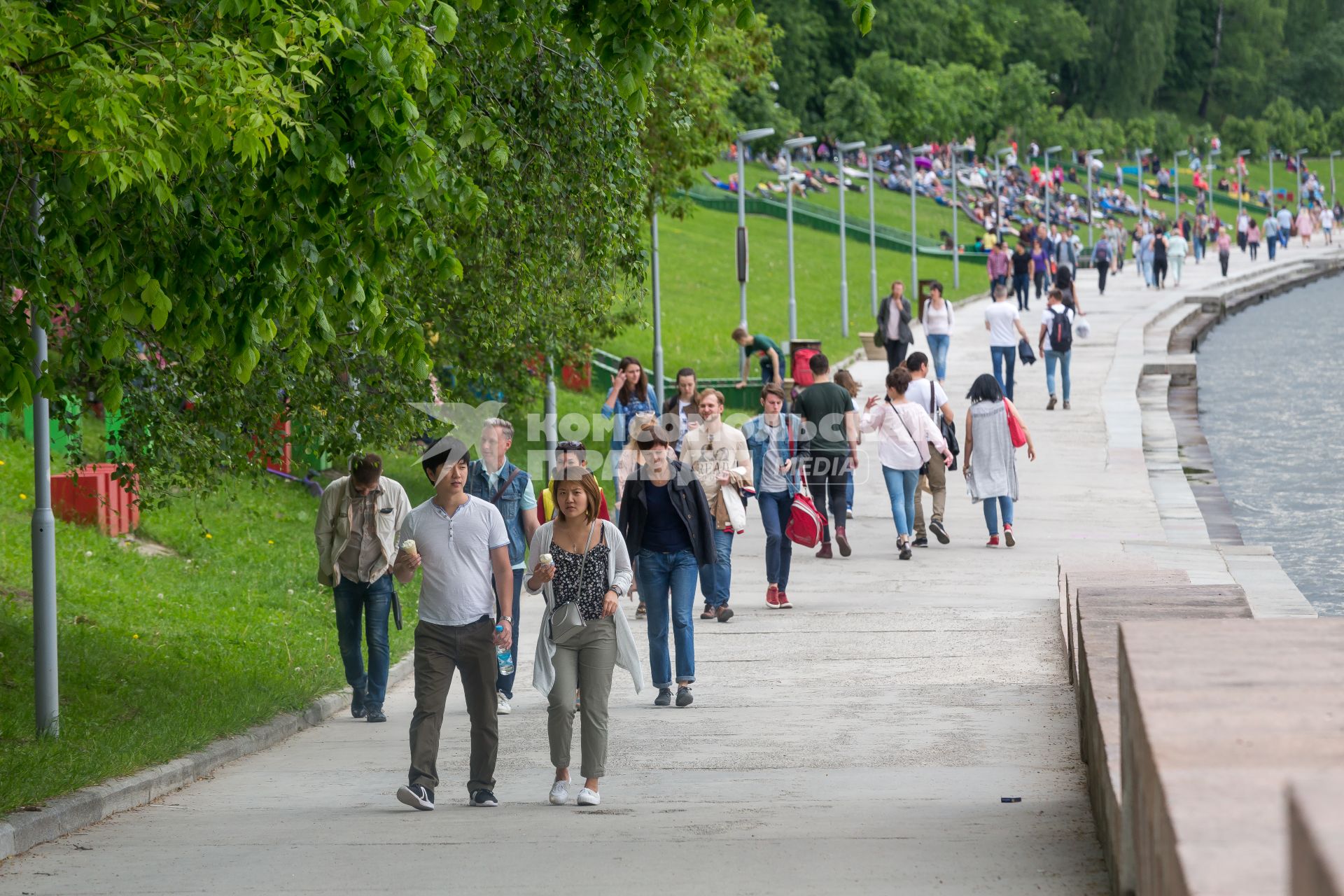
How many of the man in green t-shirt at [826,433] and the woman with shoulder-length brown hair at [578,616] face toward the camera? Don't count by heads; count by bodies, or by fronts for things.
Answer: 1

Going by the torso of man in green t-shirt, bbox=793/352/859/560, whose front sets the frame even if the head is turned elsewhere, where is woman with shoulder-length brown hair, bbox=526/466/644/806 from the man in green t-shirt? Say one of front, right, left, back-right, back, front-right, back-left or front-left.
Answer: back

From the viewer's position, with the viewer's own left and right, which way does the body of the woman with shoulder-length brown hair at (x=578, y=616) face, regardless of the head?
facing the viewer

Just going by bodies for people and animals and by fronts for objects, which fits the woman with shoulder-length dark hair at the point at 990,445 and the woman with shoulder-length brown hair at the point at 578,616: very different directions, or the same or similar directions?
very different directions

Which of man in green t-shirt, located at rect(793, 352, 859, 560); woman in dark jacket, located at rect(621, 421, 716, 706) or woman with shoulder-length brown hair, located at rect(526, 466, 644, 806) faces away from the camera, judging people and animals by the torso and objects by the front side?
the man in green t-shirt

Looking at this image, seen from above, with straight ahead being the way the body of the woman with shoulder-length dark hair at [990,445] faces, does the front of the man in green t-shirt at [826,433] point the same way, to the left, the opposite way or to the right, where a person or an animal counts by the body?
the same way

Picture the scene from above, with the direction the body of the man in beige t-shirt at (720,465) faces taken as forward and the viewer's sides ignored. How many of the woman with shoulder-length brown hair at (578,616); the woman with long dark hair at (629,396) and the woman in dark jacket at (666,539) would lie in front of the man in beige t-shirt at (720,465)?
2

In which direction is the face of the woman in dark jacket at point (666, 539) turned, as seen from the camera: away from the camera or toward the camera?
toward the camera

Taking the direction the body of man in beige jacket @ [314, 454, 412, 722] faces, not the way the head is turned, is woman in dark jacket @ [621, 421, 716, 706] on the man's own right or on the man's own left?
on the man's own left

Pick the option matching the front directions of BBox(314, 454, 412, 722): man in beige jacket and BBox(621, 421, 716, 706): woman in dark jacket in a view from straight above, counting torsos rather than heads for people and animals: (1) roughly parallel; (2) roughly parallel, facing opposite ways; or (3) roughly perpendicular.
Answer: roughly parallel

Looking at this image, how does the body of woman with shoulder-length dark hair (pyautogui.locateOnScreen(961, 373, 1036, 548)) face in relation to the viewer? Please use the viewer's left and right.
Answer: facing away from the viewer

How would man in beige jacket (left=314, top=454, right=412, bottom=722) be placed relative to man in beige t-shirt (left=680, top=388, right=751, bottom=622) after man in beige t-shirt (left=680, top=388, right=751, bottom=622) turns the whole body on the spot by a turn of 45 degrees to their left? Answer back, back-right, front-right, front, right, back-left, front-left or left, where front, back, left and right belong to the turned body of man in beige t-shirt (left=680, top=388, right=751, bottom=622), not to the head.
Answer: right

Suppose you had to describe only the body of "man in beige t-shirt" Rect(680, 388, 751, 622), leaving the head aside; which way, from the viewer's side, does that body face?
toward the camera

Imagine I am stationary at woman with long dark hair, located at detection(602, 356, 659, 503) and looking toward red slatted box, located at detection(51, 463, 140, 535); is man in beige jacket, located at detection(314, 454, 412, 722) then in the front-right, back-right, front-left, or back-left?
front-left
